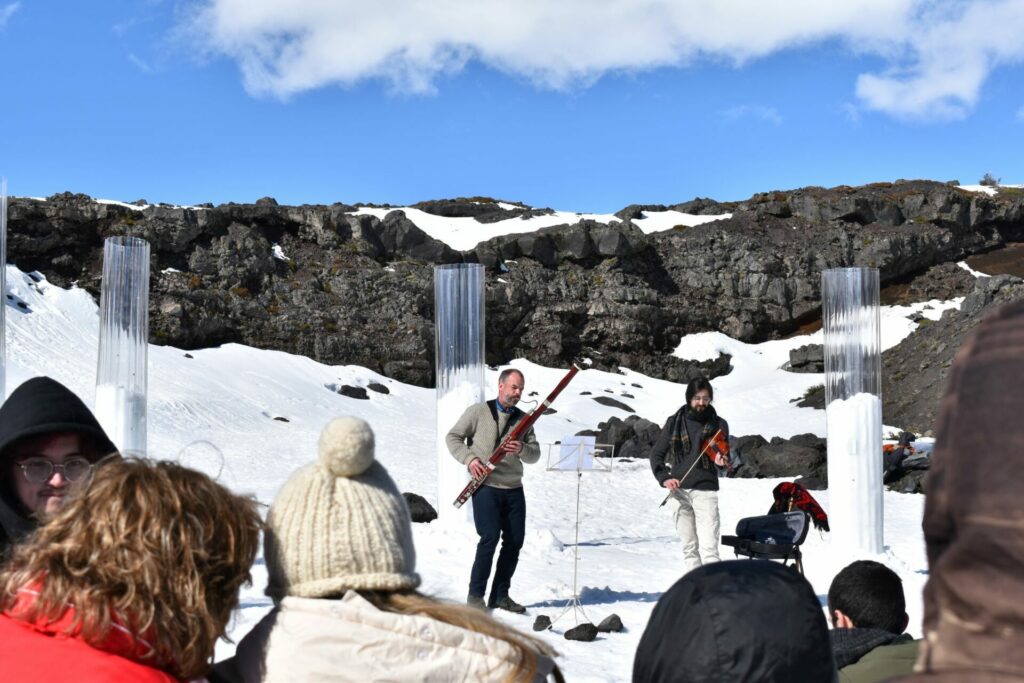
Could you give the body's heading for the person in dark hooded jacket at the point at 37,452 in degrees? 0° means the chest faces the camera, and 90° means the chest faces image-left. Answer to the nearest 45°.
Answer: approximately 315°

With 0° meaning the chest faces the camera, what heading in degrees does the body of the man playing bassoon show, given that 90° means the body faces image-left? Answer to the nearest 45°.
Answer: approximately 315°

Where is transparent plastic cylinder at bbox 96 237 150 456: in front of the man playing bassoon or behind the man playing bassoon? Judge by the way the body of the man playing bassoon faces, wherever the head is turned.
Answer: behind

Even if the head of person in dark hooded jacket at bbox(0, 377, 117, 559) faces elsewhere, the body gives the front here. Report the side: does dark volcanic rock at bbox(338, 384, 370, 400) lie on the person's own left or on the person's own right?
on the person's own left

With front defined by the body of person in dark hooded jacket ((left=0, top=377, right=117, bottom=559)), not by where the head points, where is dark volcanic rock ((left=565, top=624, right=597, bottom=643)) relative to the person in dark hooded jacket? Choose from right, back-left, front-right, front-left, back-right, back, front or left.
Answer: left

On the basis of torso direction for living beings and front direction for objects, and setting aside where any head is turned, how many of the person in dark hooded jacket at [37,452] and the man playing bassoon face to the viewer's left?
0

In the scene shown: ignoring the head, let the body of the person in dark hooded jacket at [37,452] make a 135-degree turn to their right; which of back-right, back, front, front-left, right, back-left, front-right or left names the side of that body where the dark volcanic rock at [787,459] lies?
back-right

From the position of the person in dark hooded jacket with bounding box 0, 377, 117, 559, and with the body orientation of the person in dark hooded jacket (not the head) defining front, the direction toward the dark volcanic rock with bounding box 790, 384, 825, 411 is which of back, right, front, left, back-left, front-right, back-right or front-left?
left

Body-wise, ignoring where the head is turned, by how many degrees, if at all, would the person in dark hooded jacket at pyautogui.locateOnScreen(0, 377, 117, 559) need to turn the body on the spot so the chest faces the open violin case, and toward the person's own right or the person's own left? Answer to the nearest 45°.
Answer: approximately 90° to the person's own left

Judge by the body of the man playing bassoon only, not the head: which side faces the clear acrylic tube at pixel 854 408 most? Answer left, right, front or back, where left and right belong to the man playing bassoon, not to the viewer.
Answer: left
